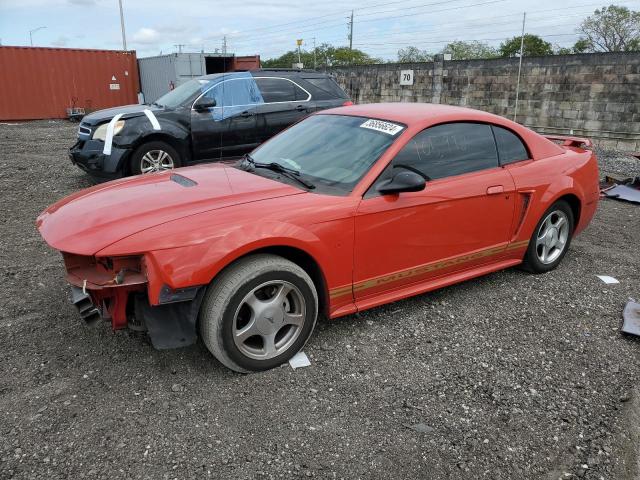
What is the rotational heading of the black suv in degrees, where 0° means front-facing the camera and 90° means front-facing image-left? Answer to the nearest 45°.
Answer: approximately 45°

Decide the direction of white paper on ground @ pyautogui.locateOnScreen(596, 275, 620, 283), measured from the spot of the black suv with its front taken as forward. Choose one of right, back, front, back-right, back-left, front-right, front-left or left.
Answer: left

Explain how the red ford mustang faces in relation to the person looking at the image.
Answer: facing the viewer and to the left of the viewer

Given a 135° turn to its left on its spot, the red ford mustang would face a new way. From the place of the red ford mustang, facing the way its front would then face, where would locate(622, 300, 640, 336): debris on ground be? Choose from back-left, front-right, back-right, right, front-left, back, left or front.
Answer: front

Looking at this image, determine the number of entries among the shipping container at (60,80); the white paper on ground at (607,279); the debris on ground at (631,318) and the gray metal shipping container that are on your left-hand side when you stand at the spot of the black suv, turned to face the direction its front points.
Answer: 2

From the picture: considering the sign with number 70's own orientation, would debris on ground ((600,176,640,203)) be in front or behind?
in front

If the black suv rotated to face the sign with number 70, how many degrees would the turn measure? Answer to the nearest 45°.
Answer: approximately 180°

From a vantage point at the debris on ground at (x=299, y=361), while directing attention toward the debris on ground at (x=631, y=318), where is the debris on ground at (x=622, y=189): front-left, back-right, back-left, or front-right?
front-left

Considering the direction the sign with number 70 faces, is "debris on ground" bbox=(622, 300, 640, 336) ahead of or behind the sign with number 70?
ahead

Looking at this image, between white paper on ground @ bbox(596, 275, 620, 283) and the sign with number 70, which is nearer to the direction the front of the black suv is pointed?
the white paper on ground

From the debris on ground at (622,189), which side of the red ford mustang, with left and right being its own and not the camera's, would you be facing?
back

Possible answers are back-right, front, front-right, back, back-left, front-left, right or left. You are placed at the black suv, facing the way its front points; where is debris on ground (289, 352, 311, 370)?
front-left

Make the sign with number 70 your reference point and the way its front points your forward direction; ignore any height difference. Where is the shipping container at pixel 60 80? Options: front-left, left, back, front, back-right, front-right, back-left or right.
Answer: right

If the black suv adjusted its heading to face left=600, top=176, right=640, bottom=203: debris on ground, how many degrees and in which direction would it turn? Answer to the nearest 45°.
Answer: approximately 135° to its left

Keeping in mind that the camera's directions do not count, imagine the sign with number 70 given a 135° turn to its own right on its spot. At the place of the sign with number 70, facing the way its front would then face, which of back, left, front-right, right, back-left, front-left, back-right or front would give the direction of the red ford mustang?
back-left

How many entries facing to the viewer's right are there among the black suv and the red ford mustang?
0

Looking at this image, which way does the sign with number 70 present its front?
toward the camera

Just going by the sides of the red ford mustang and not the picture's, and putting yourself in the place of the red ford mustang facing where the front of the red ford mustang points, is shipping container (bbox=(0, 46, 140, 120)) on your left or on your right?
on your right

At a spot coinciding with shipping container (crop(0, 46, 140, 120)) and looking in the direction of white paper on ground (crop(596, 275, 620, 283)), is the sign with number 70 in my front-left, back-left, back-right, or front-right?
front-left
